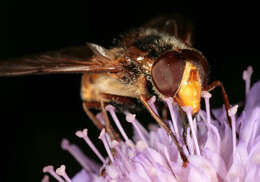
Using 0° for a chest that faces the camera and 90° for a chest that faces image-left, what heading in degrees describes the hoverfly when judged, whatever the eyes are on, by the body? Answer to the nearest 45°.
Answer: approximately 315°
